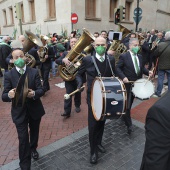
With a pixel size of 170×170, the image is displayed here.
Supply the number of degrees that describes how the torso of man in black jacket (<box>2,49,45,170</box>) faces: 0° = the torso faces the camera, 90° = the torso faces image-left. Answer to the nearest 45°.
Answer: approximately 0°

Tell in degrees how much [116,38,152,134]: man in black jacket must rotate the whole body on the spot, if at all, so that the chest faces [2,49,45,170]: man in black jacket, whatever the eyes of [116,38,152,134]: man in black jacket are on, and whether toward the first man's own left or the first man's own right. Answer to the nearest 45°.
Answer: approximately 90° to the first man's own right

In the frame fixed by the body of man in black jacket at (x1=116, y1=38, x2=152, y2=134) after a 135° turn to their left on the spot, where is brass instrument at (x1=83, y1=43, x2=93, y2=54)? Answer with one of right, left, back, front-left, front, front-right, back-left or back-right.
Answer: front-left

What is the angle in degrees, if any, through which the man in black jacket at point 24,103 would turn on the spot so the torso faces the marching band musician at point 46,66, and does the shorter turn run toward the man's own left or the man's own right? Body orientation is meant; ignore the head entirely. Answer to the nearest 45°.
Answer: approximately 180°

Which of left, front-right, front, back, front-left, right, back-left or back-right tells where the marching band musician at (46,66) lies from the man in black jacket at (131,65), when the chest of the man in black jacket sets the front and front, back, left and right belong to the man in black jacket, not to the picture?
back

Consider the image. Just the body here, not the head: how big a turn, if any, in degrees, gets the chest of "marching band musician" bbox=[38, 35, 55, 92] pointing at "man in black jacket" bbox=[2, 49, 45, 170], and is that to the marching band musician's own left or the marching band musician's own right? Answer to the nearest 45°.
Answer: approximately 45° to the marching band musician's own left

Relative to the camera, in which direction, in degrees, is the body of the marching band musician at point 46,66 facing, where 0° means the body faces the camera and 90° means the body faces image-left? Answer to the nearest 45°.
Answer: approximately 45°

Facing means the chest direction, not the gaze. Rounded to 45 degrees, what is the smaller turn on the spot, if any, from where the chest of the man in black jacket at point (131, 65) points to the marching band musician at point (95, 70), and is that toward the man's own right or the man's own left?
approximately 90° to the man's own right

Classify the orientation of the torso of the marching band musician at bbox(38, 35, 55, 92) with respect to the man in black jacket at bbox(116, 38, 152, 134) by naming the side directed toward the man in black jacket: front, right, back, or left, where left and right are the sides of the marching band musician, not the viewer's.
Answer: left
